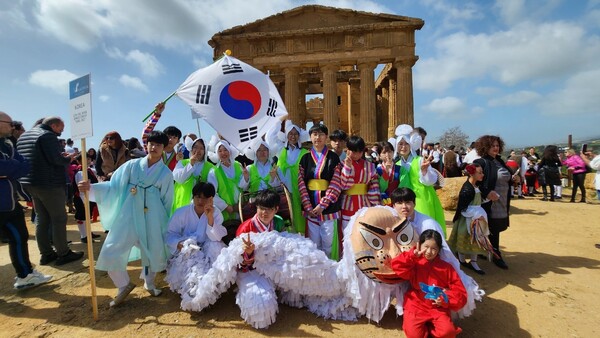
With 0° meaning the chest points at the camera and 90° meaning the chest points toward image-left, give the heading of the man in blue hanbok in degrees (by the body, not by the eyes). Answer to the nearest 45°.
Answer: approximately 0°

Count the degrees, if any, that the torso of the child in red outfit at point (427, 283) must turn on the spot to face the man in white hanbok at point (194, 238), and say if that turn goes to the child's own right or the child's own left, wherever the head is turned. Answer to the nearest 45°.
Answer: approximately 90° to the child's own right

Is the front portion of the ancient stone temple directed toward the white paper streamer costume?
yes

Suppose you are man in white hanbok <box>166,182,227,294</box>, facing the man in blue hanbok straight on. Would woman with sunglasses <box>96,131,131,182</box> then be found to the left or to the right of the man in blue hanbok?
right

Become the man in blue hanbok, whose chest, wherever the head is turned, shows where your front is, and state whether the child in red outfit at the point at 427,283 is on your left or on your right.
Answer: on your left

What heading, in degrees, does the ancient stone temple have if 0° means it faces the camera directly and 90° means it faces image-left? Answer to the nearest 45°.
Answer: approximately 0°

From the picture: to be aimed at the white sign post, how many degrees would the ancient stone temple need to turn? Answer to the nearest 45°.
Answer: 0° — it already faces it

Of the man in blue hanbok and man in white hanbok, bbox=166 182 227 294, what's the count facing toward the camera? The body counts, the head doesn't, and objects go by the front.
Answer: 2

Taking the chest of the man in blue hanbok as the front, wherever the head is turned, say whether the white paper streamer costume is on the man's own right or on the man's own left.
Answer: on the man's own left
